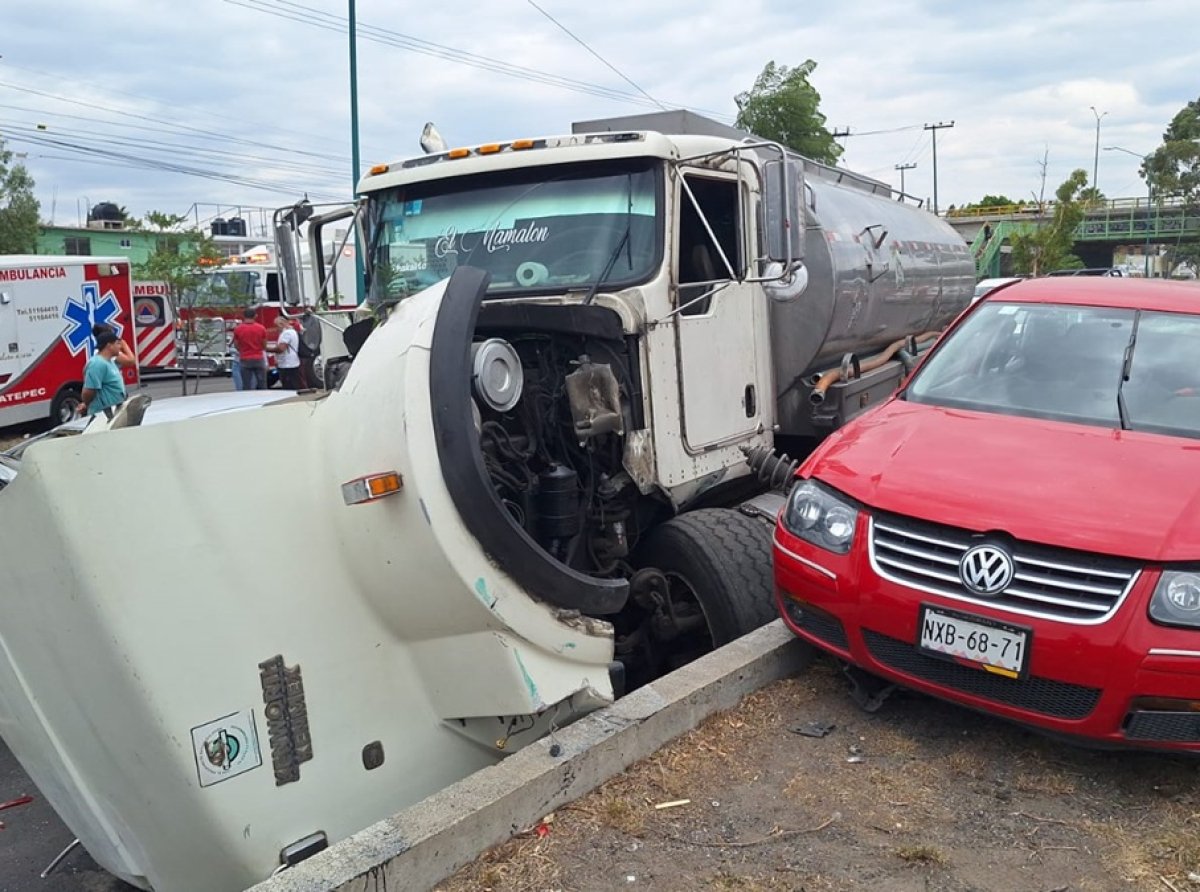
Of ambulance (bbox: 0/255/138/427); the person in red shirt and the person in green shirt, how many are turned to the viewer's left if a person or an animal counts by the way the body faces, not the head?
1

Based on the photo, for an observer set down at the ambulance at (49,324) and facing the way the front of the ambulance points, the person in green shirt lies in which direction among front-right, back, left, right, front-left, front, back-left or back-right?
left

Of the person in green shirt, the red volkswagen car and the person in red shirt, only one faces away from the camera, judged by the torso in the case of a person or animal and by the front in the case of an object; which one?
the person in red shirt

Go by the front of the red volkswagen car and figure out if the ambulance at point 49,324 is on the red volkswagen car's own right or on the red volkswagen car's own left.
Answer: on the red volkswagen car's own right

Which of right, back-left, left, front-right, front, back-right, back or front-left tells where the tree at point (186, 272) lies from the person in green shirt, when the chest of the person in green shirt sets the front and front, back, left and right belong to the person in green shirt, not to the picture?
left

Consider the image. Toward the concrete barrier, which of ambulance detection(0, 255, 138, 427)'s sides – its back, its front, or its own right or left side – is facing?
left

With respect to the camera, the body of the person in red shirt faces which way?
away from the camera

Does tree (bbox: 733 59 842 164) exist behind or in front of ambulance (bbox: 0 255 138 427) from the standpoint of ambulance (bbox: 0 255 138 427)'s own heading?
behind

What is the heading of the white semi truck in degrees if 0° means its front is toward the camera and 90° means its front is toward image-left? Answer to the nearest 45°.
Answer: approximately 45°

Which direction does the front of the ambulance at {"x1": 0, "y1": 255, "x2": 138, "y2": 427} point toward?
to the viewer's left
